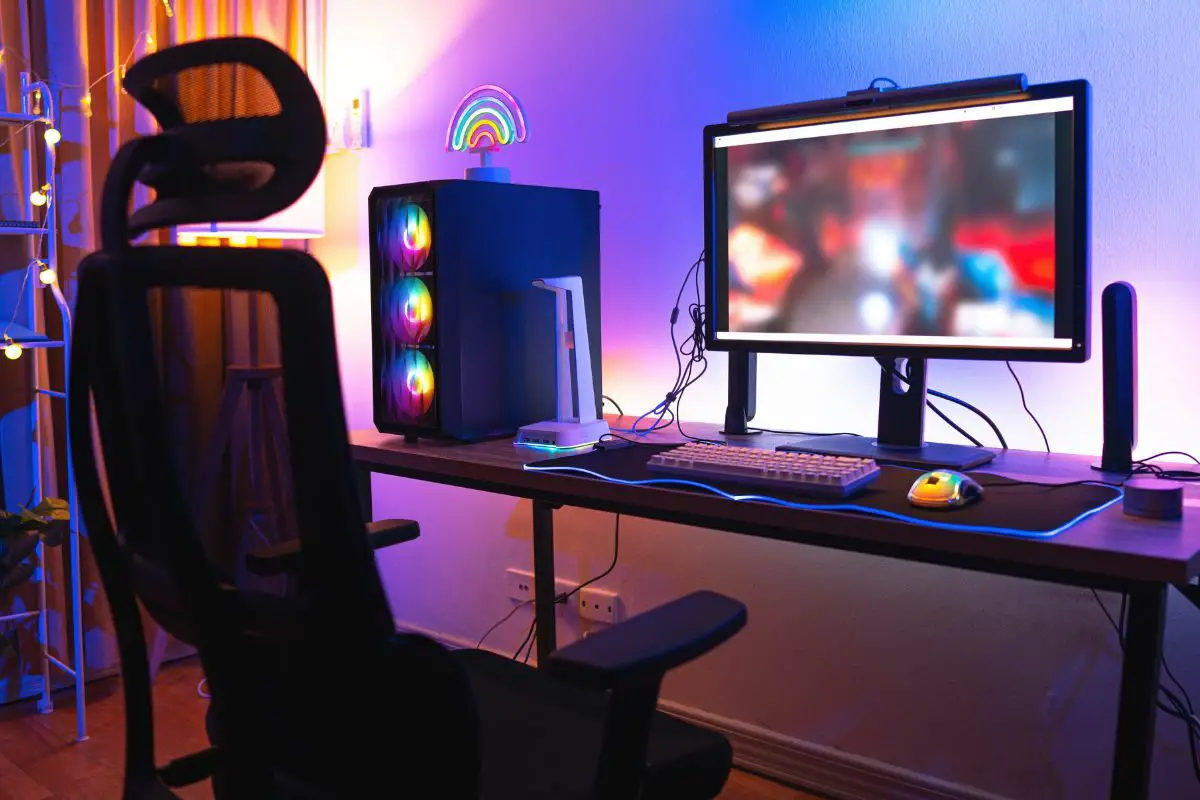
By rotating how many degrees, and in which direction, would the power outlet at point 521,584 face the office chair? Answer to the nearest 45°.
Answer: approximately 45° to its left

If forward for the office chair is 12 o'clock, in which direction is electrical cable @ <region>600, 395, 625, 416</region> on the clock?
The electrical cable is roughly at 11 o'clock from the office chair.

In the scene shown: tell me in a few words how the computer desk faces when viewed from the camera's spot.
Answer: facing the viewer and to the left of the viewer

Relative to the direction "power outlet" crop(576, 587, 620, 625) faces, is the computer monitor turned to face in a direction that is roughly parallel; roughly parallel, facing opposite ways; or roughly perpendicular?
roughly parallel

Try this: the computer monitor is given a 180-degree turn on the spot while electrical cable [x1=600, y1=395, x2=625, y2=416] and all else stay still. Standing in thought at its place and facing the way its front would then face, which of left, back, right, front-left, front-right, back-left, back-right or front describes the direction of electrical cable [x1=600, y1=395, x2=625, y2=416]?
left

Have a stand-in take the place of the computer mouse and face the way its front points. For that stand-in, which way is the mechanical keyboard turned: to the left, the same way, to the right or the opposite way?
the opposite way

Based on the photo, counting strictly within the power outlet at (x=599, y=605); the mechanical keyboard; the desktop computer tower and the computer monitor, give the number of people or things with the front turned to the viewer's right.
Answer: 0

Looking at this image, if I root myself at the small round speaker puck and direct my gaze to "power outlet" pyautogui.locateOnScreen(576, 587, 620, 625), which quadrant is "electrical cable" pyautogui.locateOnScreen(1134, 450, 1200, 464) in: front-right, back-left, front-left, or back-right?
front-right

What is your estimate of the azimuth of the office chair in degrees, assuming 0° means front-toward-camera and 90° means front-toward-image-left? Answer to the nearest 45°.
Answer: approximately 225°

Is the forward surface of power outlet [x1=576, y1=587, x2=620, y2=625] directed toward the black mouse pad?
no

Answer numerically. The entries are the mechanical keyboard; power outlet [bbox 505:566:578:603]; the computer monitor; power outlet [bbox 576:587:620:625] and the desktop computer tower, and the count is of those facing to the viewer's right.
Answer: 0

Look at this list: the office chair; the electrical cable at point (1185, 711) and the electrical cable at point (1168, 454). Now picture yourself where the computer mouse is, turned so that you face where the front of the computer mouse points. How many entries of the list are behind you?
1

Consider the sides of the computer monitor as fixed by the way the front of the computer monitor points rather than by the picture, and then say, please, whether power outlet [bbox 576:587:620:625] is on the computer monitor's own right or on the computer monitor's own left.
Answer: on the computer monitor's own right

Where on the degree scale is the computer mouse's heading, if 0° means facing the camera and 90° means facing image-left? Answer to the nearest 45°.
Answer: approximately 225°

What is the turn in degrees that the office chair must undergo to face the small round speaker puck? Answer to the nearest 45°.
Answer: approximately 45° to its right

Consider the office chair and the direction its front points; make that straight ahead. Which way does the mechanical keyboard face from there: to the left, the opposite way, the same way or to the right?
the opposite way

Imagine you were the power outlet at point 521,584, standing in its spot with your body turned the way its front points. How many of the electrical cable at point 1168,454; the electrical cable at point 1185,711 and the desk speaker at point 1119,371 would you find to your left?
3

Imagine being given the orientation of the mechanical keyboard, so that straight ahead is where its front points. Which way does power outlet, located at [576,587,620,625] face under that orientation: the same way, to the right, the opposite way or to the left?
the same way

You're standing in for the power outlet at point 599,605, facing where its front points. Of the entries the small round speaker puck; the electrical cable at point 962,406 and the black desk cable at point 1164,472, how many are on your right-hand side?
0

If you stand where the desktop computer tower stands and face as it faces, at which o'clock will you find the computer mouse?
The computer mouse is roughly at 9 o'clock from the desktop computer tower.
